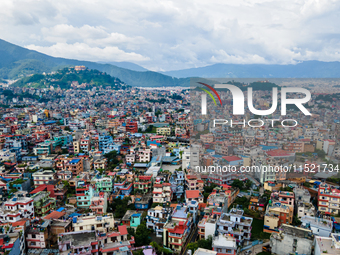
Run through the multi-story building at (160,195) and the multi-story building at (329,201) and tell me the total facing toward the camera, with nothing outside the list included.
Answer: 2

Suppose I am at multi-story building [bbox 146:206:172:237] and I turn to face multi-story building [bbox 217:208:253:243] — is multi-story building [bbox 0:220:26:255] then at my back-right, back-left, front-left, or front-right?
back-right

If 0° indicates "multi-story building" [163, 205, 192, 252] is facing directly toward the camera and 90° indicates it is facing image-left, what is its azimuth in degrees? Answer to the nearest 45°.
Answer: approximately 0°

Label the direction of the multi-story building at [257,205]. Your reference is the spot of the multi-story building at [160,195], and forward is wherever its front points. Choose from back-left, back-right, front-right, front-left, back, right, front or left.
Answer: left

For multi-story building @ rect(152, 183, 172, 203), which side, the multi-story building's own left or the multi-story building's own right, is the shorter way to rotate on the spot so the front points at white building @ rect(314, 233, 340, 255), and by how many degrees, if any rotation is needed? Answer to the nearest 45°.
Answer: approximately 45° to the multi-story building's own left

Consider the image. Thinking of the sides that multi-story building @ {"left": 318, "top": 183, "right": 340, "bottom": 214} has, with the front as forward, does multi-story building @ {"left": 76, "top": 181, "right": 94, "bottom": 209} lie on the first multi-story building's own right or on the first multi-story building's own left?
on the first multi-story building's own right

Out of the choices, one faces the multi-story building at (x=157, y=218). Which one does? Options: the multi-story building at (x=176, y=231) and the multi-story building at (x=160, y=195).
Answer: the multi-story building at (x=160, y=195)

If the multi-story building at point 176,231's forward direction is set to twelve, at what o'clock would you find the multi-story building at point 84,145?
the multi-story building at point 84,145 is roughly at 5 o'clock from the multi-story building at point 176,231.

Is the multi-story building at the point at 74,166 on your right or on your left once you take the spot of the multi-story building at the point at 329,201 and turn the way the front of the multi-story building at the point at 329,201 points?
on your right
